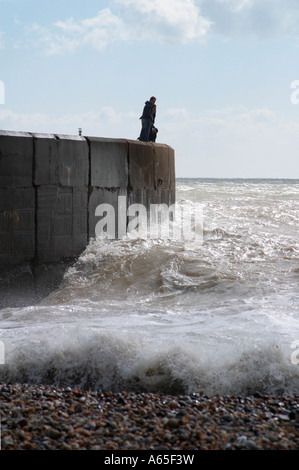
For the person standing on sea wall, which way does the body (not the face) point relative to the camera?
to the viewer's right
